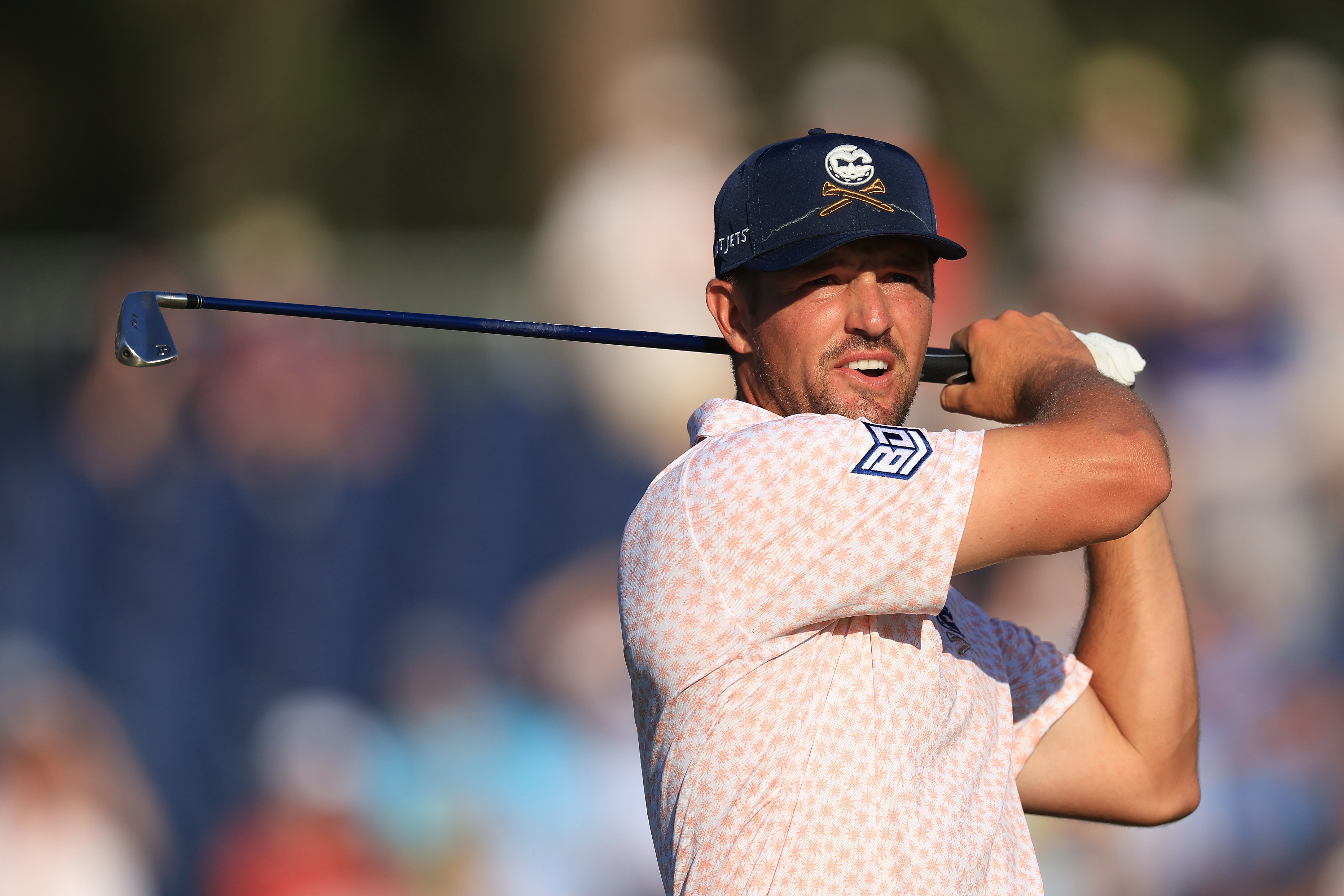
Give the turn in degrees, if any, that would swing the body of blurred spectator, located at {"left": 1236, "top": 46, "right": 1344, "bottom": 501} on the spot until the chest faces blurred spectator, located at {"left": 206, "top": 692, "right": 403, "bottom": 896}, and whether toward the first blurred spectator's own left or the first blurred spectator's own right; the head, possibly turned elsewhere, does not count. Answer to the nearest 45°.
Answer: approximately 45° to the first blurred spectator's own right

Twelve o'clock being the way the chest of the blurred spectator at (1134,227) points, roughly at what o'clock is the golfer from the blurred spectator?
The golfer is roughly at 12 o'clock from the blurred spectator.

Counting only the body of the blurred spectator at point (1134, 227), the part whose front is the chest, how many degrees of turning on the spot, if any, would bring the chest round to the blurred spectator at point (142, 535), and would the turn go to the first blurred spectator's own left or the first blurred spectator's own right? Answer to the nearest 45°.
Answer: approximately 90° to the first blurred spectator's own right

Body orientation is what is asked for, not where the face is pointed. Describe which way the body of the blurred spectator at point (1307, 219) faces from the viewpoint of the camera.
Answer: toward the camera

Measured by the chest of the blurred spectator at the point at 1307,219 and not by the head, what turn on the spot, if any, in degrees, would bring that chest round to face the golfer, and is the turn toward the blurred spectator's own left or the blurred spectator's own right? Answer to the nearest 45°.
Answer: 0° — they already face them

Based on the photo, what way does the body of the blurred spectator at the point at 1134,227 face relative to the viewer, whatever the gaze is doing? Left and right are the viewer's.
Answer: facing the viewer

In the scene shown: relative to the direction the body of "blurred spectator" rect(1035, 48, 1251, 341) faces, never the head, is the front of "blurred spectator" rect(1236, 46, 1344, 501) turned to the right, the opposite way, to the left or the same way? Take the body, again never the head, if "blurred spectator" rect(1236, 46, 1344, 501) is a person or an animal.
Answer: the same way

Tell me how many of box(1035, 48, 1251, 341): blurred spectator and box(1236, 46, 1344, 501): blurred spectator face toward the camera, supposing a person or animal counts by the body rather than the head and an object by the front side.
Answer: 2

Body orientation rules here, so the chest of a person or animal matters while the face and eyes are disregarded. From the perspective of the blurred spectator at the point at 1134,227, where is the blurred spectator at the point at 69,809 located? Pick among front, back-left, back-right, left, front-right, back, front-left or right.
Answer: front-right

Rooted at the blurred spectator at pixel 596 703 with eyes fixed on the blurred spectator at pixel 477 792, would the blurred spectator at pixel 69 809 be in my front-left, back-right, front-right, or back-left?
front-right

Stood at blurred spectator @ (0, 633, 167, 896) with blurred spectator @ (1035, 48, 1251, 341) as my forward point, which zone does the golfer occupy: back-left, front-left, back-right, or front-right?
front-right

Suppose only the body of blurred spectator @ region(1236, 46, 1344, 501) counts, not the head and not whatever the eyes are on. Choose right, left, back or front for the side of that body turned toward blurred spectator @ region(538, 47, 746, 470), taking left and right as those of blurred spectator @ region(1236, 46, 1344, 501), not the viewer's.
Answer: right
